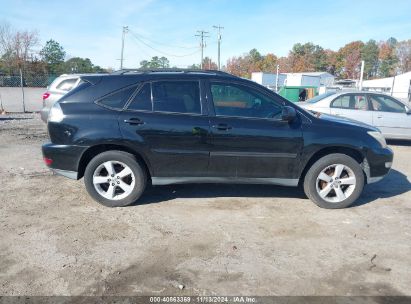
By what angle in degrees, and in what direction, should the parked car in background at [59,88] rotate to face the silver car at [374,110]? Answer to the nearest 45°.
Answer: approximately 45° to its right

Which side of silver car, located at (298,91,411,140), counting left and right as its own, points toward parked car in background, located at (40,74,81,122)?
back

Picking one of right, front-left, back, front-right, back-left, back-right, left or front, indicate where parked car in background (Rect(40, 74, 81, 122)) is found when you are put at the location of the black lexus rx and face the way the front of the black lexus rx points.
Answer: back-left

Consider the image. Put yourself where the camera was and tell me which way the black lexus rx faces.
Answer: facing to the right of the viewer

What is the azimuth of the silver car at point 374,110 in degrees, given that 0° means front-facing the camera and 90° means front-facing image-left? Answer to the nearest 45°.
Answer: approximately 270°
